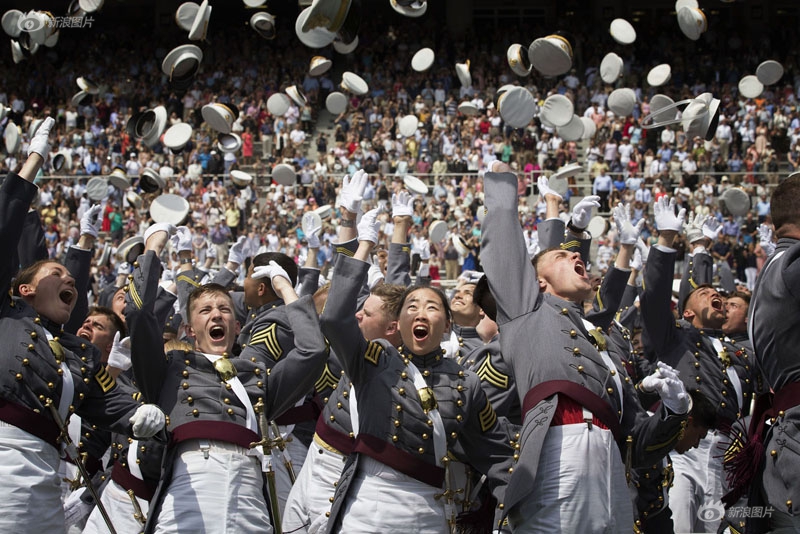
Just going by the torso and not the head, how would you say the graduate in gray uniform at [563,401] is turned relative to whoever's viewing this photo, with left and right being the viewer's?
facing the viewer and to the right of the viewer

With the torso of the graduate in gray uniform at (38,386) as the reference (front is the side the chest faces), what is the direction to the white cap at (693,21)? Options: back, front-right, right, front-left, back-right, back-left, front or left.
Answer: left

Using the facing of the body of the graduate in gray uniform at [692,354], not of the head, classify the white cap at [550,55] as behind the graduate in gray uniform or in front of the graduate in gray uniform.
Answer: behind

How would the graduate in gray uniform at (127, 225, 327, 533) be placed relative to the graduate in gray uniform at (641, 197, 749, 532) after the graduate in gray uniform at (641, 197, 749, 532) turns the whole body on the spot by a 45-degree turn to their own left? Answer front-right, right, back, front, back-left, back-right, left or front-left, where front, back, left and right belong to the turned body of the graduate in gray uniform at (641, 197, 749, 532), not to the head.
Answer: back-right

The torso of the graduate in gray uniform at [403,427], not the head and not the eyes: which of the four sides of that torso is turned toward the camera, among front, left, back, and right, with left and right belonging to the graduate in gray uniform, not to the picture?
front

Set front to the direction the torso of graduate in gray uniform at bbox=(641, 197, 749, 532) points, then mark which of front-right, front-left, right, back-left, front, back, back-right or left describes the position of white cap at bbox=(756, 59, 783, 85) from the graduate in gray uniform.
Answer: back-left

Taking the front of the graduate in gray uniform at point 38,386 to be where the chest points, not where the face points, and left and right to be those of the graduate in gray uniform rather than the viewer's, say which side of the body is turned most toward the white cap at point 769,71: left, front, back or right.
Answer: left

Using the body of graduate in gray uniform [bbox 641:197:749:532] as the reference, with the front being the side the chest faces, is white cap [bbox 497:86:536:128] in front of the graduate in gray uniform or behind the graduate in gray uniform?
behind

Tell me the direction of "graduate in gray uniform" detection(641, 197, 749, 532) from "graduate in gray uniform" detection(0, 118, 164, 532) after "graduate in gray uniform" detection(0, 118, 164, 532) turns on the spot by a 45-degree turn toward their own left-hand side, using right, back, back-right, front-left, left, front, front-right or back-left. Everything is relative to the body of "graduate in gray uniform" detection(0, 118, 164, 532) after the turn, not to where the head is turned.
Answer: front

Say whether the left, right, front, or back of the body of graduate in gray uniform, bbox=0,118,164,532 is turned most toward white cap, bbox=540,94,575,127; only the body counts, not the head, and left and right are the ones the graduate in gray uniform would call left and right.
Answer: left

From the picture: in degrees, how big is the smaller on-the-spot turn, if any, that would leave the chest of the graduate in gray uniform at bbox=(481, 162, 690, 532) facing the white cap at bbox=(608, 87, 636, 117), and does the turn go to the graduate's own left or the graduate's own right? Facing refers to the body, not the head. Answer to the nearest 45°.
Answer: approximately 135° to the graduate's own left

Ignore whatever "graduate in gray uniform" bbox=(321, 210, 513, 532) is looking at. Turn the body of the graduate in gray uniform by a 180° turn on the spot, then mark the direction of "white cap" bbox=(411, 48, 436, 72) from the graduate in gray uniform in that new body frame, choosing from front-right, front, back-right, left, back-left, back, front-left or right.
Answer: front

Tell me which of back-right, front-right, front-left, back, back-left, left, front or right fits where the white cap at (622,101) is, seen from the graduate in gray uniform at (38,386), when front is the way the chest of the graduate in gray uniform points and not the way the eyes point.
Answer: left
